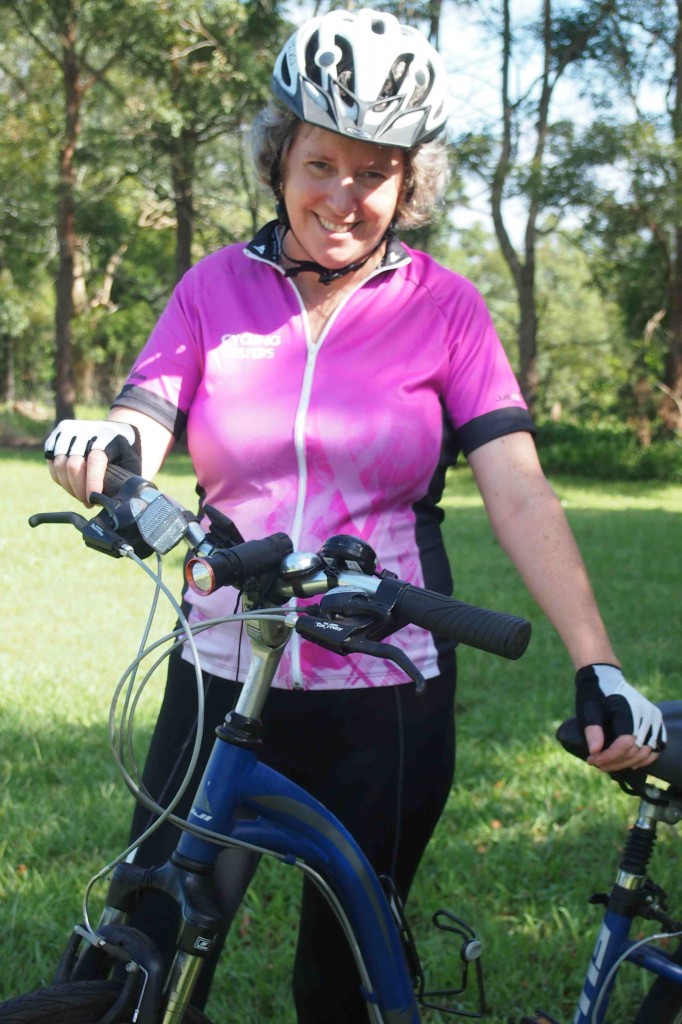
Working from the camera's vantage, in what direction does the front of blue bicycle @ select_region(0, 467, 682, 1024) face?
facing the viewer and to the left of the viewer

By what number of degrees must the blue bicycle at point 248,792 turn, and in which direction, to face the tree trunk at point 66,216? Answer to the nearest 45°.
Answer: approximately 135° to its right

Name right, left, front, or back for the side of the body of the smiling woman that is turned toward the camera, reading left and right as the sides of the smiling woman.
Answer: front

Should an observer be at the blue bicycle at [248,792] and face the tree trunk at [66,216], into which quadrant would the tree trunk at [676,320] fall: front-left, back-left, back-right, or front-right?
front-right

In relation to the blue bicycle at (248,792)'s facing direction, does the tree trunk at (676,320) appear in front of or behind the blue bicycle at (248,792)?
behind

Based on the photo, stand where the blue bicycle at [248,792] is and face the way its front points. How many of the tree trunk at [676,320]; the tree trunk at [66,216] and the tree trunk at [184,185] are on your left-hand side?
0

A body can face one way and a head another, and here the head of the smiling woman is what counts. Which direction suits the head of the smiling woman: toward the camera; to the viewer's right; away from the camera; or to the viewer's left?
toward the camera

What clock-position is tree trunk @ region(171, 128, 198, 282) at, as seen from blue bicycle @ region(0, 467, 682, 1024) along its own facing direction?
The tree trunk is roughly at 4 o'clock from the blue bicycle.

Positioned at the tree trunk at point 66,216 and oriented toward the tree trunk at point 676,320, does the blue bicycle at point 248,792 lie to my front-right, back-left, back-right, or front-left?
front-right

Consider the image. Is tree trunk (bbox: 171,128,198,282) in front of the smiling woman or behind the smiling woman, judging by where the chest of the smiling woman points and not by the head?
behind
